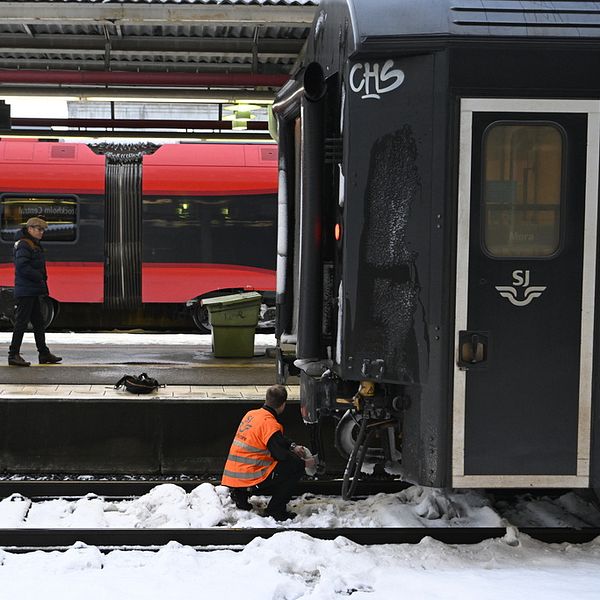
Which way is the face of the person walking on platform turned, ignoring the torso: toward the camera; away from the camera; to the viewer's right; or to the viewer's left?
to the viewer's right

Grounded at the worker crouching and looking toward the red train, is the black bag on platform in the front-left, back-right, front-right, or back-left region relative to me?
front-left

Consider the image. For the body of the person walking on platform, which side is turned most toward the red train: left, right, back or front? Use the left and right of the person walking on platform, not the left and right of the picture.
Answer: left

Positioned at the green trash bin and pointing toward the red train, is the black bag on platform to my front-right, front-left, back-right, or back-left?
back-left

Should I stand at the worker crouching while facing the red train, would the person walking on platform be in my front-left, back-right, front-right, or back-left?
front-left

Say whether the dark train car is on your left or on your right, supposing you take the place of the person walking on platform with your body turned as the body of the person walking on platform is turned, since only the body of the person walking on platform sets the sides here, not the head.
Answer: on your right

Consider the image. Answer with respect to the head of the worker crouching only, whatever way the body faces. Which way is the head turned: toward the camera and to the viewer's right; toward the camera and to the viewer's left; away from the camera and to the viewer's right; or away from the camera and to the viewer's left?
away from the camera and to the viewer's right

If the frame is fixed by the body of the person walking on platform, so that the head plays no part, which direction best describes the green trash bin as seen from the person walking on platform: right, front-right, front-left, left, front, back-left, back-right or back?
front

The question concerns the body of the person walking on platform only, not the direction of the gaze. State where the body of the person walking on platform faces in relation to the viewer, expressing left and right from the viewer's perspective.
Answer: facing to the right of the viewer
